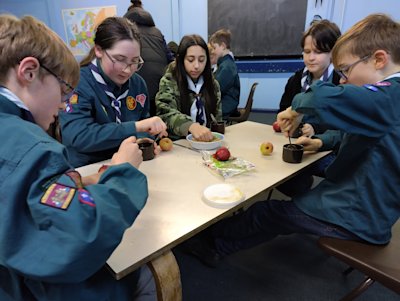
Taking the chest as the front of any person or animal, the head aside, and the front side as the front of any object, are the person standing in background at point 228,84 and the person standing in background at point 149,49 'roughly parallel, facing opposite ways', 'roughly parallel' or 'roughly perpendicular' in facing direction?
roughly perpendicular

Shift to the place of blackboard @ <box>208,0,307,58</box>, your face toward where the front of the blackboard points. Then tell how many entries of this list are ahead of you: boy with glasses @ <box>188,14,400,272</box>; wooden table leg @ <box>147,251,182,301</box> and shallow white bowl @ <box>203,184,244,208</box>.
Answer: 3

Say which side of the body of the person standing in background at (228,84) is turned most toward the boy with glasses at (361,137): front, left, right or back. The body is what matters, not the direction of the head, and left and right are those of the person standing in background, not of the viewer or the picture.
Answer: left

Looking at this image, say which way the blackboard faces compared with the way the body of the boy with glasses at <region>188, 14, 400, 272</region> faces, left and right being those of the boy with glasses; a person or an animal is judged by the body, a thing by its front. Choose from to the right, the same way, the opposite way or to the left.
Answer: to the left

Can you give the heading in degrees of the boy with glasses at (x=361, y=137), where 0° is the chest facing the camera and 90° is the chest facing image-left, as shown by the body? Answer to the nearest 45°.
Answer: approximately 90°

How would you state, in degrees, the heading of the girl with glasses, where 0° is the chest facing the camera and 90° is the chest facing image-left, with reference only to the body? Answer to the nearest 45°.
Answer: approximately 315°

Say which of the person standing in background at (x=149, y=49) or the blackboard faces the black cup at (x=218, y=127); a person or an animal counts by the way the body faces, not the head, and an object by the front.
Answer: the blackboard

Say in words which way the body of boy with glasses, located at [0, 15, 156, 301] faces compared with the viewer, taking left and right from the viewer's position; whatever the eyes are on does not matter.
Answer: facing away from the viewer and to the right of the viewer

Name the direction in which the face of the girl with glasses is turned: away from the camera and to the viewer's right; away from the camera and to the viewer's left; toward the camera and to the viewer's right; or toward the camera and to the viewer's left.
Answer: toward the camera and to the viewer's right

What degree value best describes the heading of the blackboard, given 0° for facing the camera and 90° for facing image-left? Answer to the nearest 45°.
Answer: approximately 0°
